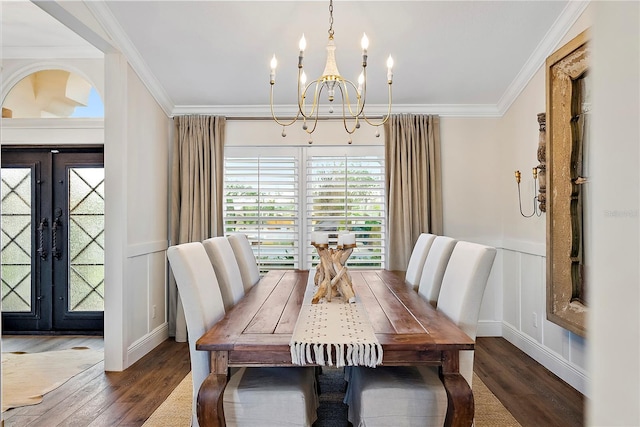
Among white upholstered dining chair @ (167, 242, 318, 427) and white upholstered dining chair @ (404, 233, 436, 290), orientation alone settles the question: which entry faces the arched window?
white upholstered dining chair @ (404, 233, 436, 290)

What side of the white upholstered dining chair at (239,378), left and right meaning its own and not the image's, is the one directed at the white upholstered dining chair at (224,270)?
left

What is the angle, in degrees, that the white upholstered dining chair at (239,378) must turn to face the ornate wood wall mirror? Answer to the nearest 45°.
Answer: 0° — it already faces it

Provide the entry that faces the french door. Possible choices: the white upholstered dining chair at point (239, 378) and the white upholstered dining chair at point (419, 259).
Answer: the white upholstered dining chair at point (419, 259)

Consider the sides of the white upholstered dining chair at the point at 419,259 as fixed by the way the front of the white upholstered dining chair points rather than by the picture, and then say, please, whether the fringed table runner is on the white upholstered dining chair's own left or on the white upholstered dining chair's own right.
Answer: on the white upholstered dining chair's own left

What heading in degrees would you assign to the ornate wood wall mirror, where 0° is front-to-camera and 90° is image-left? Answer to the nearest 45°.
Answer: approximately 90°

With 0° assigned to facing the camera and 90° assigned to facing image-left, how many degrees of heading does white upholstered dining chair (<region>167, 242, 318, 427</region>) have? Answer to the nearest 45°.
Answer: approximately 270°

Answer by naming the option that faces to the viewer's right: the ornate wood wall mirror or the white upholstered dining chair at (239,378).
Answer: the white upholstered dining chair

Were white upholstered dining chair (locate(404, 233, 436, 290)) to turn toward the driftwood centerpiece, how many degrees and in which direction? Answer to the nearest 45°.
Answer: approximately 45° to its left

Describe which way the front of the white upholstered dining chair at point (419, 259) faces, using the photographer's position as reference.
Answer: facing to the left of the viewer
